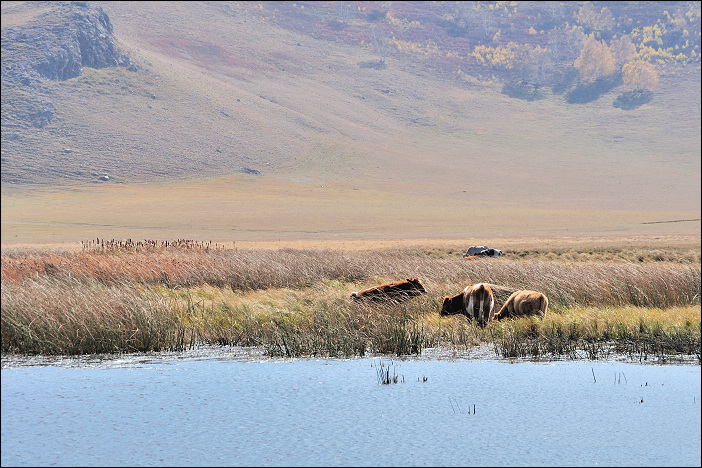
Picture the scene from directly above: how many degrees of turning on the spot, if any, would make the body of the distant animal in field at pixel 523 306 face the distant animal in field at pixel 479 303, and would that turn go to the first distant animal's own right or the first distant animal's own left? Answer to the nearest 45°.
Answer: approximately 45° to the first distant animal's own left

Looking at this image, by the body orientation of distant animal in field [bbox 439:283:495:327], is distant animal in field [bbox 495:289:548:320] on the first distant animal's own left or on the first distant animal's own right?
on the first distant animal's own right

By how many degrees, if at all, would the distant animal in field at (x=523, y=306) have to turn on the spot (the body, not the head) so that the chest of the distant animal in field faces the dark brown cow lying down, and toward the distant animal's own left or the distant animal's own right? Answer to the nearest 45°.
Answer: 0° — it already faces it

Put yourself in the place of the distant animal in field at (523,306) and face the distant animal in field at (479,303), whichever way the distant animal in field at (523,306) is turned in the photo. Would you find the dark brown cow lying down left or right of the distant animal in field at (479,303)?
right

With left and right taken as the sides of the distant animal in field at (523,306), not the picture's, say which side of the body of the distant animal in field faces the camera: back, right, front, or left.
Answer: left
